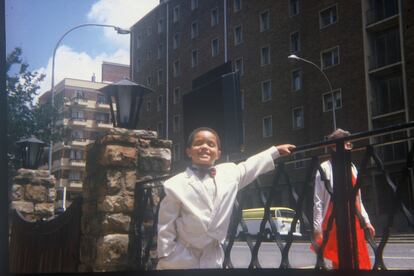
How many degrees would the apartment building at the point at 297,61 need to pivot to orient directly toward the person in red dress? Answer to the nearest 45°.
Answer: approximately 45° to its left

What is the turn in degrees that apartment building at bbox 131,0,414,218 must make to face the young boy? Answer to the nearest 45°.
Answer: approximately 45° to its left

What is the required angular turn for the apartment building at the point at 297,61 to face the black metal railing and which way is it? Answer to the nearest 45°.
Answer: approximately 45° to its left

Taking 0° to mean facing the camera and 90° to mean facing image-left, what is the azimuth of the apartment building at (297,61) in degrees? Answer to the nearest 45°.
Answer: approximately 45°
